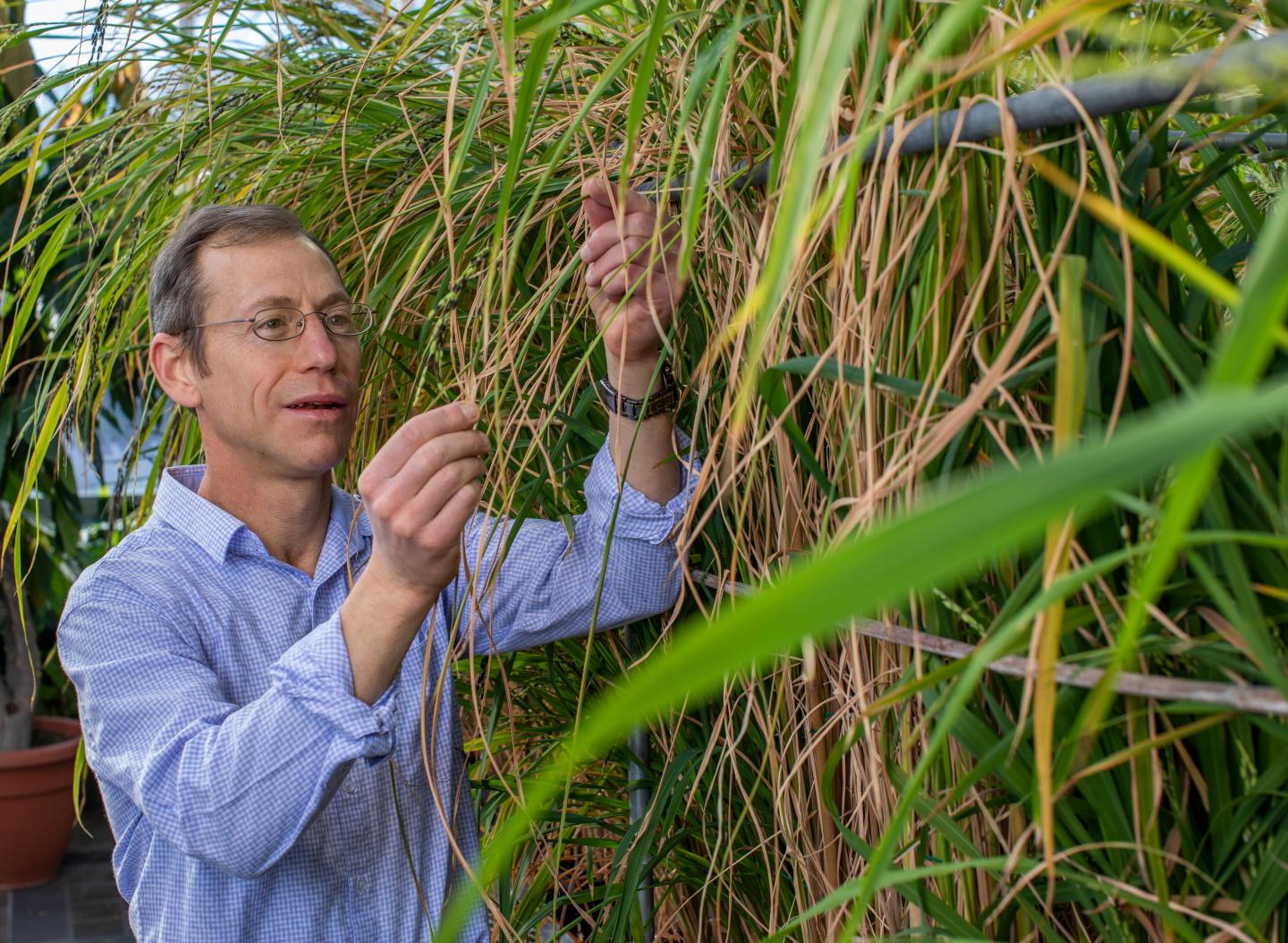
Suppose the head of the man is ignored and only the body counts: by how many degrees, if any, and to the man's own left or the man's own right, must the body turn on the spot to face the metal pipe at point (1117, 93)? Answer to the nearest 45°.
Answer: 0° — they already face it

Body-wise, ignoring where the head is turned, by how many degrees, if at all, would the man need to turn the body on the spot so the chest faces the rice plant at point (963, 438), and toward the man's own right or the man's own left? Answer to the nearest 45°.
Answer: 0° — they already face it

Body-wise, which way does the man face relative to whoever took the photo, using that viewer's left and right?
facing the viewer and to the right of the viewer

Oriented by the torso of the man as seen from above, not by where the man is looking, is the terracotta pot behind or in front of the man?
behind

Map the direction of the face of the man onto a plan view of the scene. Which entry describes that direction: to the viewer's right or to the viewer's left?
to the viewer's right

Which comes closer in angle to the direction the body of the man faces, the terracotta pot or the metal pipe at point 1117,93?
the metal pipe

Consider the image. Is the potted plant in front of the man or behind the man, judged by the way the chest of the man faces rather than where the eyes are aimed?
behind

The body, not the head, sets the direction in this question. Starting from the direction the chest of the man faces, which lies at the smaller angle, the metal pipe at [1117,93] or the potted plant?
the metal pipe
